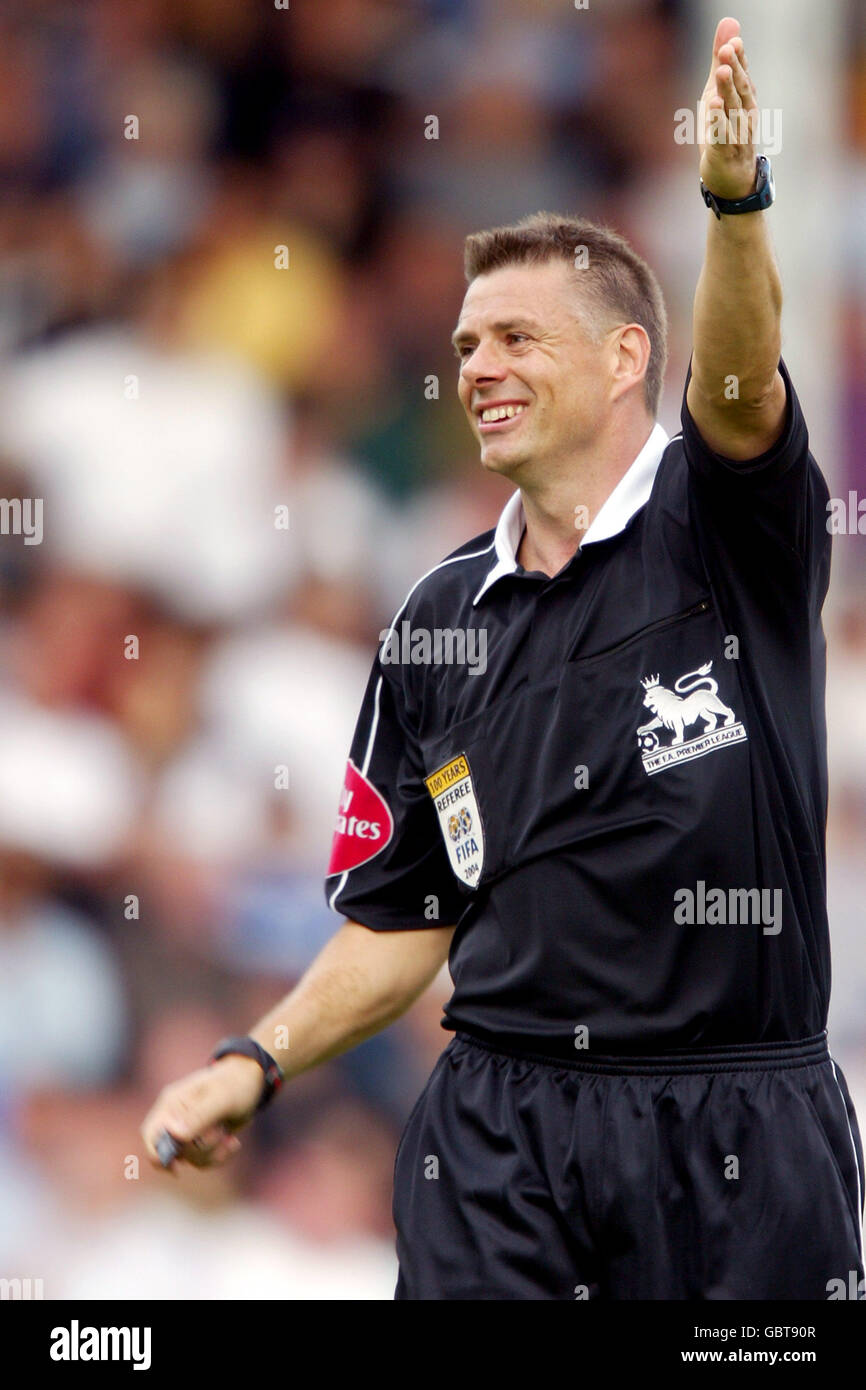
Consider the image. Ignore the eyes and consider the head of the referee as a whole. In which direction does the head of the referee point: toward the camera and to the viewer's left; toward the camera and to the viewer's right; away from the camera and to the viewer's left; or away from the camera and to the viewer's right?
toward the camera and to the viewer's left

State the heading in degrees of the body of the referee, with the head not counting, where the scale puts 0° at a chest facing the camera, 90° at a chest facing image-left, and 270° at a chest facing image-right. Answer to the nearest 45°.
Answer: approximately 45°
